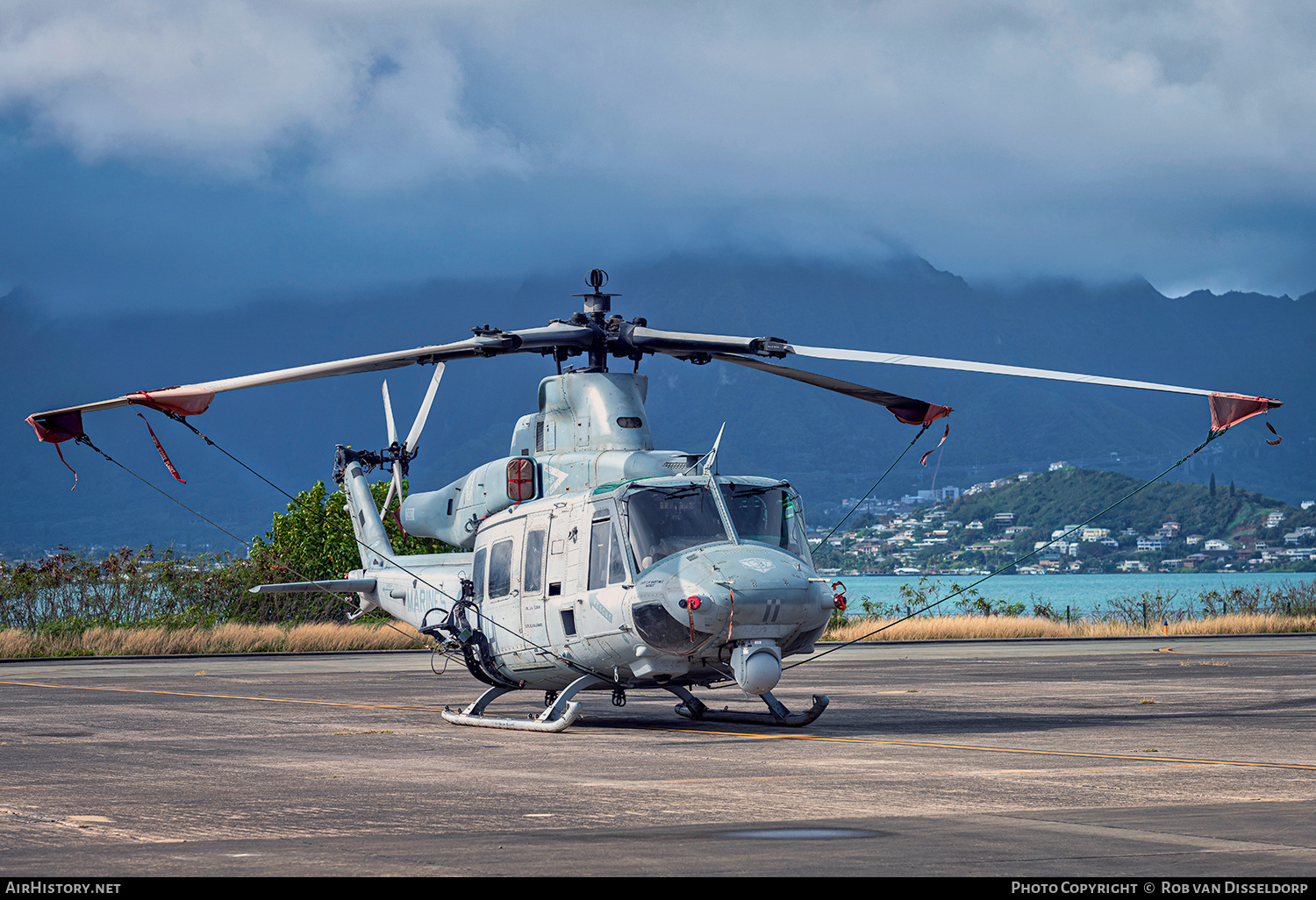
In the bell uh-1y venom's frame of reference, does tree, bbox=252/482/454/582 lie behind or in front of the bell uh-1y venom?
behind

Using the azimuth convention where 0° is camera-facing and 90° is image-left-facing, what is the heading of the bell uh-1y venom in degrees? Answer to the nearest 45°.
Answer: approximately 315°
